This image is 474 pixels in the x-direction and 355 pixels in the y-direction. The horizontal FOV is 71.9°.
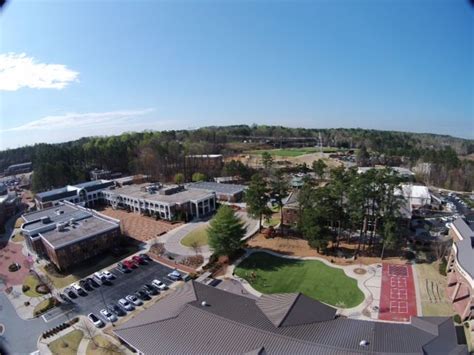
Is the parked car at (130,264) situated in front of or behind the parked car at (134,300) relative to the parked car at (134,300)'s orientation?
behind

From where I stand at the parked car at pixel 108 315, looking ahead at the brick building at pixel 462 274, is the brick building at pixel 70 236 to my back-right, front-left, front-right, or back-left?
back-left

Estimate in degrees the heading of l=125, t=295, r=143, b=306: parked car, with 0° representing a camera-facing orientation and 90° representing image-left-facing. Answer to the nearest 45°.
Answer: approximately 315°

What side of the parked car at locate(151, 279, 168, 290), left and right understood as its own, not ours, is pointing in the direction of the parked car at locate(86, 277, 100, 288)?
back

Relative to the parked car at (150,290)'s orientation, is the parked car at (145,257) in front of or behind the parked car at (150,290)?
behind
